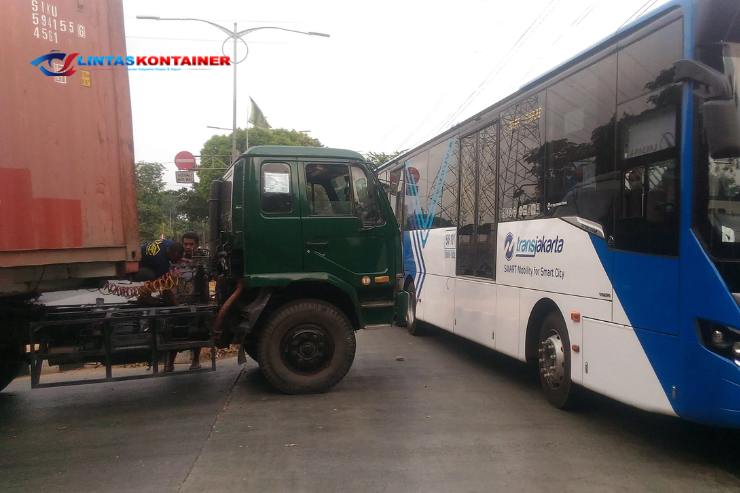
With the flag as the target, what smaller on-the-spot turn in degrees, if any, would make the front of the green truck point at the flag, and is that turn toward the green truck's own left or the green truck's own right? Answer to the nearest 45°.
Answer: approximately 90° to the green truck's own left

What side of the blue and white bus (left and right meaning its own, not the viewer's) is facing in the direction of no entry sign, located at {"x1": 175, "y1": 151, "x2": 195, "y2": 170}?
back

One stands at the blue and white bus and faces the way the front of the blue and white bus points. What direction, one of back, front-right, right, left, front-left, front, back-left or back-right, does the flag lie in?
back

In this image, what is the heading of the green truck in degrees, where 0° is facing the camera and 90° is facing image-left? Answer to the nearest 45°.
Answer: approximately 270°

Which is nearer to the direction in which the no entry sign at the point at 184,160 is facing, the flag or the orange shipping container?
the orange shipping container

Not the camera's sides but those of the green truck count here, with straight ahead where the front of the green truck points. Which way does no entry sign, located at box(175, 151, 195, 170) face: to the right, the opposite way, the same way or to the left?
to the right

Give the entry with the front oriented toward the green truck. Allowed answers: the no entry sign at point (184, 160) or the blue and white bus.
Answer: the no entry sign

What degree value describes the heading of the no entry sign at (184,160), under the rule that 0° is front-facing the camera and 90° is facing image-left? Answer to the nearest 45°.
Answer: approximately 0°

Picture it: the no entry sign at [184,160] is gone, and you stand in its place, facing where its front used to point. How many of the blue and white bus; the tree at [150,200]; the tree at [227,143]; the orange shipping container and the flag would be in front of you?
2

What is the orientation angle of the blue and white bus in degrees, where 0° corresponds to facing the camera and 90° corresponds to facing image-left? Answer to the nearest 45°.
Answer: approximately 315°

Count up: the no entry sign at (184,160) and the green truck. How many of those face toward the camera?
1

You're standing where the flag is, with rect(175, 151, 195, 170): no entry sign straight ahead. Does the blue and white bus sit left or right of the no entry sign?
left

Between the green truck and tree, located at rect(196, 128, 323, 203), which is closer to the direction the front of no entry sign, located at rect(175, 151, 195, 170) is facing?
the green truck
